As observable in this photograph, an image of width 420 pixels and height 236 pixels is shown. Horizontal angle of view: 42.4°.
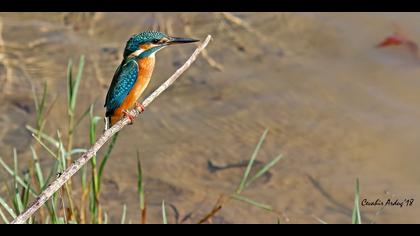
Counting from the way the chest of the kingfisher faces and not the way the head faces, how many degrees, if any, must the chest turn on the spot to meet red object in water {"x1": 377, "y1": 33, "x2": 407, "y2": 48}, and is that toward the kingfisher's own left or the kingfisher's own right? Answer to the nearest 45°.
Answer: approximately 45° to the kingfisher's own left

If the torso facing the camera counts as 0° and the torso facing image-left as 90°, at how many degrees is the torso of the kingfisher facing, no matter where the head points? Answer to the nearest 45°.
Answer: approximately 270°
